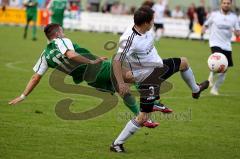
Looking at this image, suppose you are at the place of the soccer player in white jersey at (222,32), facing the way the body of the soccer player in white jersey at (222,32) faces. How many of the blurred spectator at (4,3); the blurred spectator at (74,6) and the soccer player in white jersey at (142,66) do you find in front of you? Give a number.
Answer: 1

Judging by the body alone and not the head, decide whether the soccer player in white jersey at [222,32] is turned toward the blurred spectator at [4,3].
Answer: no

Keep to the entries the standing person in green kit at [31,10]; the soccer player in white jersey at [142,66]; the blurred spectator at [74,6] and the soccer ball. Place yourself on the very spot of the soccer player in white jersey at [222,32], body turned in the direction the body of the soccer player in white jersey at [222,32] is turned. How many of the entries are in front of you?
2

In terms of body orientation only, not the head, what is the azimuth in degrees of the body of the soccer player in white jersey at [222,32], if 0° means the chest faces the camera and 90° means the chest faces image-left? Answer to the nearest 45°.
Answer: approximately 0°

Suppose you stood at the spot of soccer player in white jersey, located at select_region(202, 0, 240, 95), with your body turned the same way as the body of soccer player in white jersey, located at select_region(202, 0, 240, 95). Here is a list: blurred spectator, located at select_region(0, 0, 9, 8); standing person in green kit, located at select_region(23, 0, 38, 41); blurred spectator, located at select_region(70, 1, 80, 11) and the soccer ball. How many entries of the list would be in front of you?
1

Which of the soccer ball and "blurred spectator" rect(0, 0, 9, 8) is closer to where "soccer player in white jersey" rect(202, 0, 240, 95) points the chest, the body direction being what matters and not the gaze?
the soccer ball

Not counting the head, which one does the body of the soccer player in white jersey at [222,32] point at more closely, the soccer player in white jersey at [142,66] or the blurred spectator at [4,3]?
the soccer player in white jersey

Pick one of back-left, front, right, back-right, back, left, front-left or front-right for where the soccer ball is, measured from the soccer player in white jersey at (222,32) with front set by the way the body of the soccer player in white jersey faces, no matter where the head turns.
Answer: front

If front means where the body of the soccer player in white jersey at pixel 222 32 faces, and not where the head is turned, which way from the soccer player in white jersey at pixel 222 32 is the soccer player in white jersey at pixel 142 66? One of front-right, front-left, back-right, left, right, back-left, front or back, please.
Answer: front

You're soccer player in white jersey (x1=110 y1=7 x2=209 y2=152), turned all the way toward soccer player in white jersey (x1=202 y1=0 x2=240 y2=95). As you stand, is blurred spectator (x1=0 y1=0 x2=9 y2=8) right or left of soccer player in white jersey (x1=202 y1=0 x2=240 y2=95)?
left

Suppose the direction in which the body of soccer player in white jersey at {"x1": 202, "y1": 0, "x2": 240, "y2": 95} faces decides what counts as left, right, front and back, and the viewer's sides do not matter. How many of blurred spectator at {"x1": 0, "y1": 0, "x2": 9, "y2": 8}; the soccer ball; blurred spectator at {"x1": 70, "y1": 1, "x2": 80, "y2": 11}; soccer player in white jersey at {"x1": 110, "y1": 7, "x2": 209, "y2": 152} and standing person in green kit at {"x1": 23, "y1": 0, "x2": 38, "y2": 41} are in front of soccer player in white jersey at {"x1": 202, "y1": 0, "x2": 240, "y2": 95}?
2

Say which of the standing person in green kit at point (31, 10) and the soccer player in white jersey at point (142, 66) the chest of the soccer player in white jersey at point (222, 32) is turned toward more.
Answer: the soccer player in white jersey

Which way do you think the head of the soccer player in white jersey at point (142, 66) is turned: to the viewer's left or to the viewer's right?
to the viewer's right

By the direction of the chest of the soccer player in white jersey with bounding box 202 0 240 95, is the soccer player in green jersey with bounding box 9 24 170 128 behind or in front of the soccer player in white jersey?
in front
